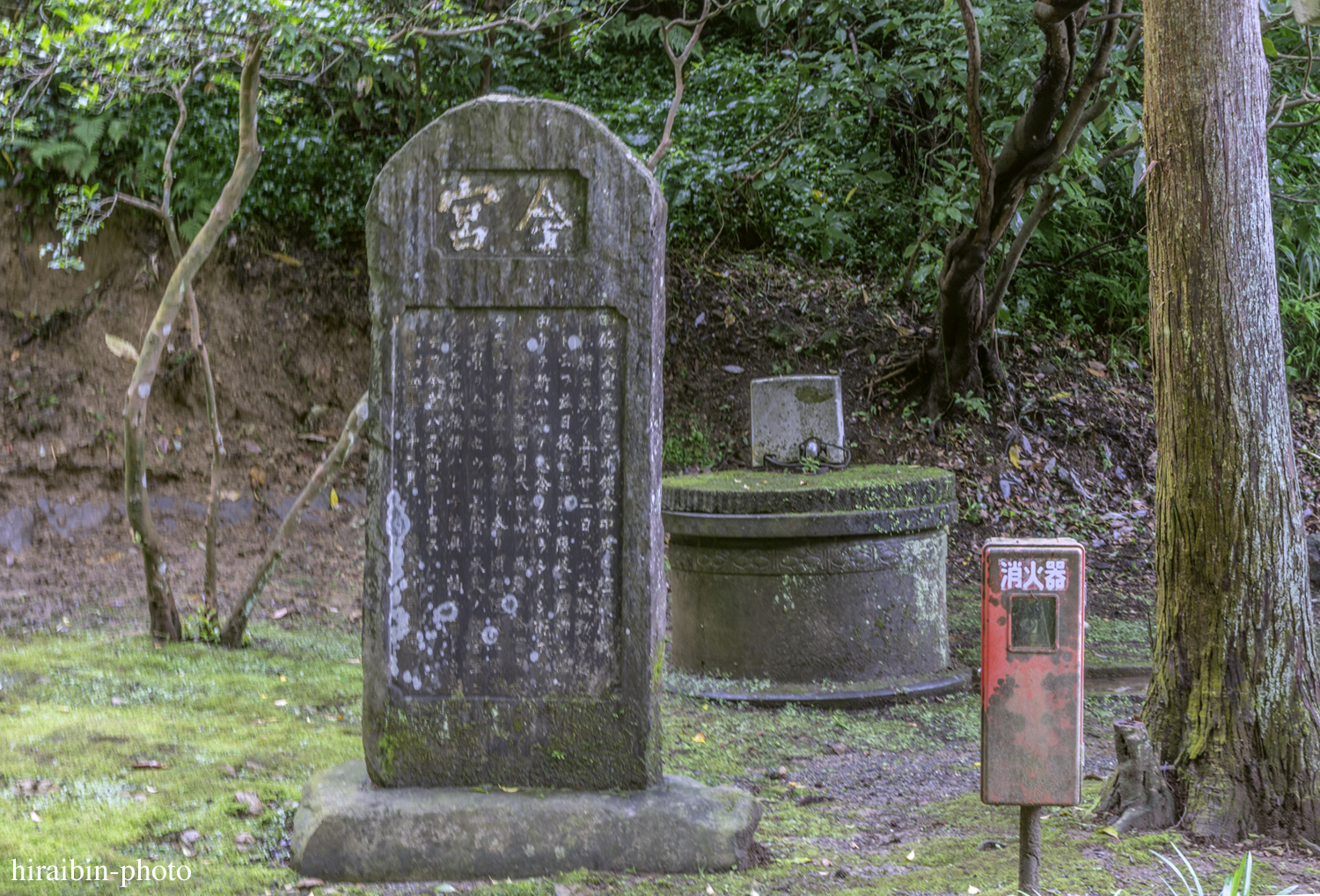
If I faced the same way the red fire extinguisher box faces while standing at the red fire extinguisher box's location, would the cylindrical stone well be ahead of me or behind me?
behind

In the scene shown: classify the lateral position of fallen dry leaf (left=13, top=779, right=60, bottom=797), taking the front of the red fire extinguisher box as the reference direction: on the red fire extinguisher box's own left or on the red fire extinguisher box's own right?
on the red fire extinguisher box's own right

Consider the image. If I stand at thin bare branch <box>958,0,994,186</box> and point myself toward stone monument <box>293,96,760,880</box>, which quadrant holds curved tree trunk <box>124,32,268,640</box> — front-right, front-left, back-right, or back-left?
front-right

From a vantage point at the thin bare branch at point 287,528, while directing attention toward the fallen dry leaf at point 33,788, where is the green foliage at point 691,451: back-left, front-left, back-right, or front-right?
back-left

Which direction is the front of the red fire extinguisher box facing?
toward the camera

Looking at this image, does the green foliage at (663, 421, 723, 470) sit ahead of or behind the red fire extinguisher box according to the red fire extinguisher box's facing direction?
behind

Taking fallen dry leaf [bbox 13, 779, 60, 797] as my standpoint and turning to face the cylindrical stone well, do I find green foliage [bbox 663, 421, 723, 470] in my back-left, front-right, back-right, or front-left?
front-left

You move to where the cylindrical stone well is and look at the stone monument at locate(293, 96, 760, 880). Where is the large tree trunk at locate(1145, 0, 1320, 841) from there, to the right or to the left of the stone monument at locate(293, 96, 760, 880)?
left

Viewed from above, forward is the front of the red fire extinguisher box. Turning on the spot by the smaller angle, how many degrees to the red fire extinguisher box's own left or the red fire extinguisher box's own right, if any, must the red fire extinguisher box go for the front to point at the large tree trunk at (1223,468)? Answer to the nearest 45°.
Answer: approximately 135° to the red fire extinguisher box's own left

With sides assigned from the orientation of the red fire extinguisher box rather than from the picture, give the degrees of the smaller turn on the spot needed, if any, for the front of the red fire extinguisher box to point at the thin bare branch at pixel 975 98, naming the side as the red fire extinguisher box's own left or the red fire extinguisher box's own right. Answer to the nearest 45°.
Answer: approximately 180°
